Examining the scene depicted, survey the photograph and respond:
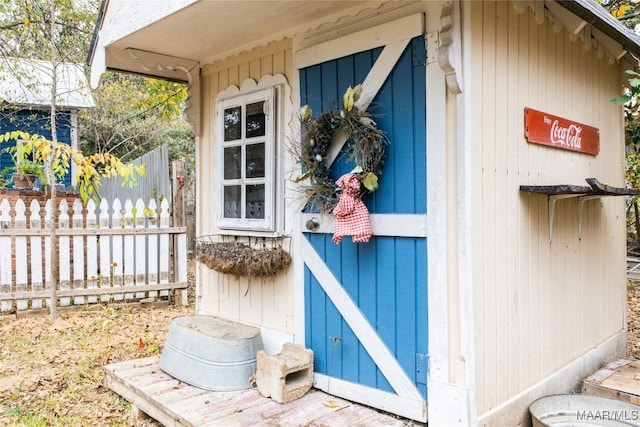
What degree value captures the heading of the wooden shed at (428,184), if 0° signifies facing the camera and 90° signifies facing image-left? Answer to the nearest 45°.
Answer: approximately 45°

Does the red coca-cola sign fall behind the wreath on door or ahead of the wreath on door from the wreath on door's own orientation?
behind

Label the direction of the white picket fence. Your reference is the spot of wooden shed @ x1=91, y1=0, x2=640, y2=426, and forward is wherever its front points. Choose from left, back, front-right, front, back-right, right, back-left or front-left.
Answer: right

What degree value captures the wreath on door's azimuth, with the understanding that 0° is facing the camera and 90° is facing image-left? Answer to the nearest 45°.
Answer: approximately 45°

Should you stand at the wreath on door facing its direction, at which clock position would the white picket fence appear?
The white picket fence is roughly at 3 o'clock from the wreath on door.

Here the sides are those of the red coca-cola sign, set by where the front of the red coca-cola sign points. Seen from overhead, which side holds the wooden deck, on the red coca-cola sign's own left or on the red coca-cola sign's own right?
on the red coca-cola sign's own right

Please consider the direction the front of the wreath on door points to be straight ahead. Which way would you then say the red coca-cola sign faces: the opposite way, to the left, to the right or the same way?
to the left

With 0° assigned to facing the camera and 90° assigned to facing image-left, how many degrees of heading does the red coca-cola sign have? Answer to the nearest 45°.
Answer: approximately 315°

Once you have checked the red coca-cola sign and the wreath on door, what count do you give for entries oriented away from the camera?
0

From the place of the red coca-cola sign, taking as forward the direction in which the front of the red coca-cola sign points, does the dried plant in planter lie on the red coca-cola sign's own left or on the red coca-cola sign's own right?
on the red coca-cola sign's own right

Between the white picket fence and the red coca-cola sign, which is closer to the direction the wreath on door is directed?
the white picket fence
